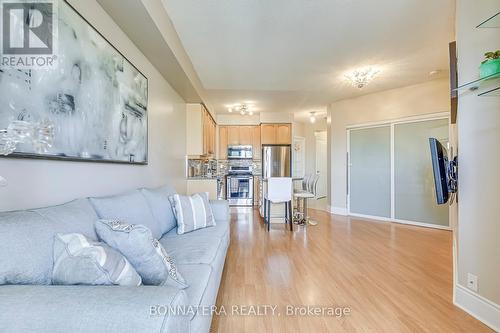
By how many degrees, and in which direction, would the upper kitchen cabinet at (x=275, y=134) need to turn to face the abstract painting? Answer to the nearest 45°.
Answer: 0° — it already faces it

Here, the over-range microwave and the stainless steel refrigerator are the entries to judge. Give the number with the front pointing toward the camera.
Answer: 2

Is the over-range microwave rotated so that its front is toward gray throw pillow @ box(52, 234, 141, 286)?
yes

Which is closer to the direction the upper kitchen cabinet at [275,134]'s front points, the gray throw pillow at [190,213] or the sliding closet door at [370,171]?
the gray throw pillow

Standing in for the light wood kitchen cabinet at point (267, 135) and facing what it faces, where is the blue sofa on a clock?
The blue sofa is roughly at 12 o'clock from the light wood kitchen cabinet.

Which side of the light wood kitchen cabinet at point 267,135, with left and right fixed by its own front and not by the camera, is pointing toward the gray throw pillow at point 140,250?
front

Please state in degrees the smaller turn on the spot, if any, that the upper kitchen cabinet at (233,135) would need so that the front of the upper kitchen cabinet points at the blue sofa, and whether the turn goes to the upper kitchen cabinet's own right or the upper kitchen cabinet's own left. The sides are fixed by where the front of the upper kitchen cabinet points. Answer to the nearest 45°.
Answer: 0° — it already faces it

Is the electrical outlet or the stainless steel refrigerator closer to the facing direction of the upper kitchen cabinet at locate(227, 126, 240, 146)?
the electrical outlet

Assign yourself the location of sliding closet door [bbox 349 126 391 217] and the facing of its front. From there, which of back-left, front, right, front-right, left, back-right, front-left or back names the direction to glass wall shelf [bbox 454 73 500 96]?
front-left

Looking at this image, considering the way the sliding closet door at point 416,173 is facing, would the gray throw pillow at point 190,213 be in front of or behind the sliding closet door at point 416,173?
in front

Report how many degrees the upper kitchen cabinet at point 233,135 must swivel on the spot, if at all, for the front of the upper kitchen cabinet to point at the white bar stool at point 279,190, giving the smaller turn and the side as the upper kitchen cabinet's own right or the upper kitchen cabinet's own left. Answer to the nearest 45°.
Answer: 0° — it already faces it

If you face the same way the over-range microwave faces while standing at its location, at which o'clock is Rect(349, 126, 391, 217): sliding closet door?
The sliding closet door is roughly at 10 o'clock from the over-range microwave.

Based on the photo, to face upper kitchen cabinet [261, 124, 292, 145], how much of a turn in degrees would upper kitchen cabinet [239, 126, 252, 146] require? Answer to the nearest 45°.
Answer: approximately 90° to its left
